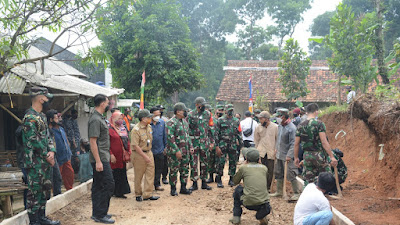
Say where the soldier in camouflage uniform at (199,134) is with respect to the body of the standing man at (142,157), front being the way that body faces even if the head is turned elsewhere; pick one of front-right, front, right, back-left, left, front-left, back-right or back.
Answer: left

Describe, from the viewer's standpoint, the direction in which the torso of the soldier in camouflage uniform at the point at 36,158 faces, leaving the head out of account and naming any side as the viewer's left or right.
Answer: facing to the right of the viewer

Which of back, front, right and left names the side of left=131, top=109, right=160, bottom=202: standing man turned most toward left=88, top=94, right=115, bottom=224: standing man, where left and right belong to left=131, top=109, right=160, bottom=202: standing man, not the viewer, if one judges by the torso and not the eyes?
right

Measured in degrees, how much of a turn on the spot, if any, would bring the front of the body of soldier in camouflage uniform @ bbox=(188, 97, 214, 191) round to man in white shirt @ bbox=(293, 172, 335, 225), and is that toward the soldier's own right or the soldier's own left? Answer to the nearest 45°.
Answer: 0° — they already face them

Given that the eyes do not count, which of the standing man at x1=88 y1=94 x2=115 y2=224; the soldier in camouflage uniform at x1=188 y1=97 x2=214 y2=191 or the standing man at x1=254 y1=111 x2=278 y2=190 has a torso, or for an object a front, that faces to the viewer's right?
the standing man at x1=88 y1=94 x2=115 y2=224

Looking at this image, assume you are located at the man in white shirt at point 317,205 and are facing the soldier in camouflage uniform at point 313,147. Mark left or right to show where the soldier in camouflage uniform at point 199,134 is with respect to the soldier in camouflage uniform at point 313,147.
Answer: left

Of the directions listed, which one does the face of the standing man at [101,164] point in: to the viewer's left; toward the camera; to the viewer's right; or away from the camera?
to the viewer's right

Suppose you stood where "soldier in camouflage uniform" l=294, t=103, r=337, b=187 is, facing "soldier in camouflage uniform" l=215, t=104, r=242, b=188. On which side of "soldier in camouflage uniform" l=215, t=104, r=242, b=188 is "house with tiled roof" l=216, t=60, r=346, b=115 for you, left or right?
right

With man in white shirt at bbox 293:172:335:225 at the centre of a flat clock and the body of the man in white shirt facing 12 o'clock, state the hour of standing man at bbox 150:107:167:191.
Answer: The standing man is roughly at 9 o'clock from the man in white shirt.

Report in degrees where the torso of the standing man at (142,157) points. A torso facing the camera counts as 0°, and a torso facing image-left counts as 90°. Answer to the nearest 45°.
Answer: approximately 315°

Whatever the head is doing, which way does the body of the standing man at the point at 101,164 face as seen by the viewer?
to the viewer's right

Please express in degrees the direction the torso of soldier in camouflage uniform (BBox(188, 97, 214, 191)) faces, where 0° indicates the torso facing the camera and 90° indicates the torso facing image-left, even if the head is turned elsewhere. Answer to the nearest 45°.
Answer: approximately 0°

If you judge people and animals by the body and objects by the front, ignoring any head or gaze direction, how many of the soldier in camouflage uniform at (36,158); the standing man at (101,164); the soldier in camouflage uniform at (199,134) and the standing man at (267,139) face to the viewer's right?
2

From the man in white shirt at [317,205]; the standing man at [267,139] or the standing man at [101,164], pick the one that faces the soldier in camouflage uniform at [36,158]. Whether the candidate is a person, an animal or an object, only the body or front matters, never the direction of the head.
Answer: the standing man at [267,139]
